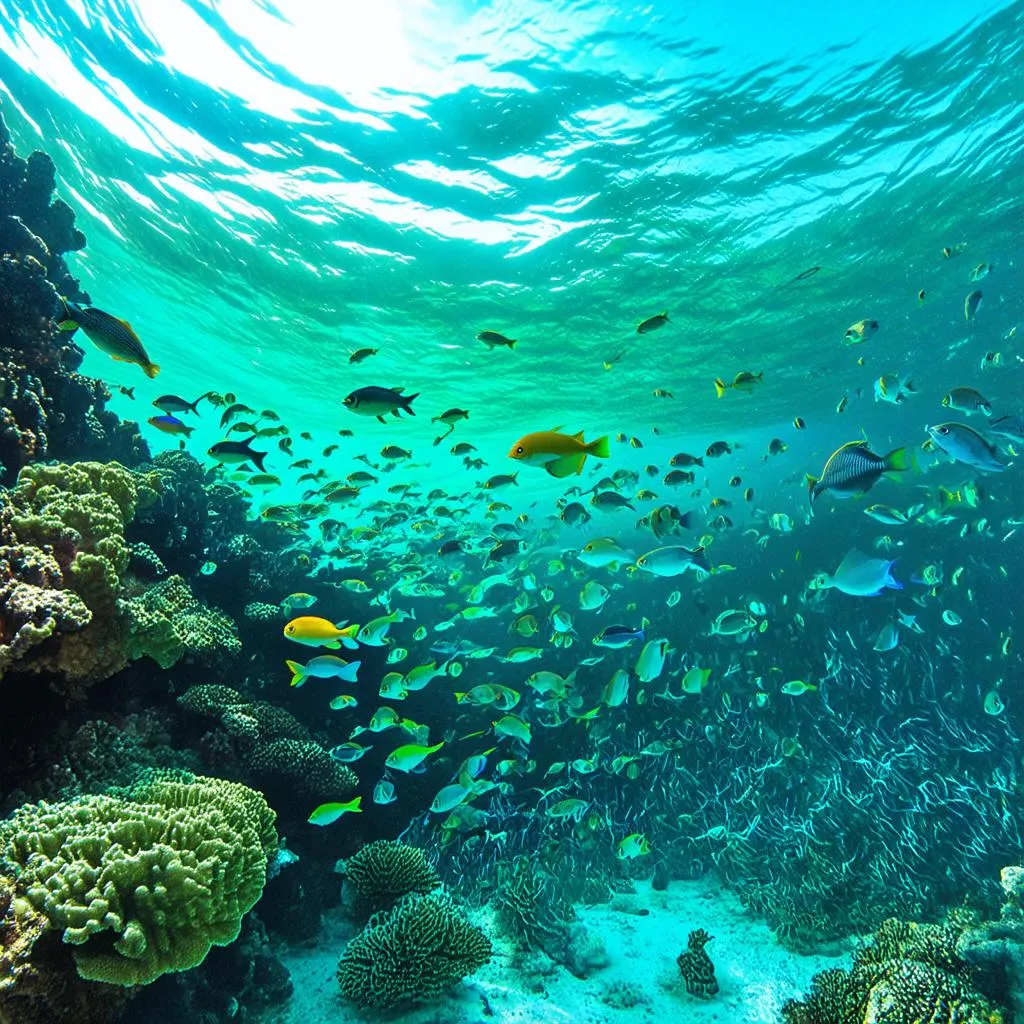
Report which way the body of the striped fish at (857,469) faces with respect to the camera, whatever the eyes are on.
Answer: to the viewer's left

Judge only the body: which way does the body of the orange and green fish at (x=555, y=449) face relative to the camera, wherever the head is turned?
to the viewer's left

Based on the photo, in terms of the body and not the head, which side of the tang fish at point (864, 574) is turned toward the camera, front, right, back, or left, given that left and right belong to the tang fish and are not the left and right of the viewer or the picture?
left

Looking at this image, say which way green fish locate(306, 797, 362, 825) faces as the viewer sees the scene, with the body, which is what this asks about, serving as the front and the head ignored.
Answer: to the viewer's left

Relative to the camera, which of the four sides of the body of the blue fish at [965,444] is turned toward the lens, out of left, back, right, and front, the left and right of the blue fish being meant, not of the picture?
left

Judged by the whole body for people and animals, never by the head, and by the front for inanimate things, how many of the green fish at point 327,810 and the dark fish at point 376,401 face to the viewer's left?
2

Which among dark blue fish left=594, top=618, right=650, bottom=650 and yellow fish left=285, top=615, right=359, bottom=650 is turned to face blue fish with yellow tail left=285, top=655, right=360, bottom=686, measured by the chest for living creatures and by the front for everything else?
the dark blue fish

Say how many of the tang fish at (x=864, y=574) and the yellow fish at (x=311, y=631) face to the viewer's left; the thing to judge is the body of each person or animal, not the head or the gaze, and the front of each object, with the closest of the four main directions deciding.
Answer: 2
